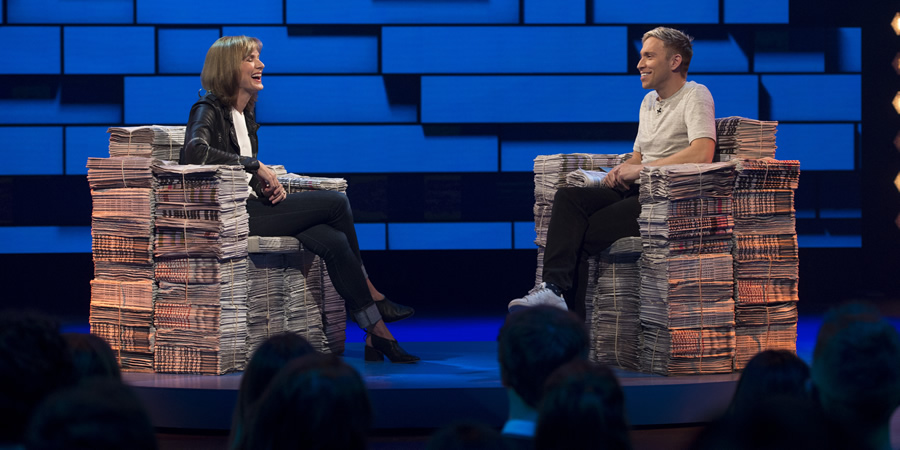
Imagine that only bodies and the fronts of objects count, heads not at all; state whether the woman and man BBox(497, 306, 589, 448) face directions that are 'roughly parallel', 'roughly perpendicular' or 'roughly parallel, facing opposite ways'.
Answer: roughly perpendicular

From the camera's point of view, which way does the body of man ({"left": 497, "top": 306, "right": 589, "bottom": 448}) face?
away from the camera

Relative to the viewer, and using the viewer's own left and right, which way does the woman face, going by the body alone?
facing to the right of the viewer

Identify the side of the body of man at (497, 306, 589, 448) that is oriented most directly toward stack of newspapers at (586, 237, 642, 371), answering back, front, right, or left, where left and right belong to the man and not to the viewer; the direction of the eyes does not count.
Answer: front

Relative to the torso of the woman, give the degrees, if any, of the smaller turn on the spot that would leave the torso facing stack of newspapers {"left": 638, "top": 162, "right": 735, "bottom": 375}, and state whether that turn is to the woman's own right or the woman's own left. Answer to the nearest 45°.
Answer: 0° — they already face it

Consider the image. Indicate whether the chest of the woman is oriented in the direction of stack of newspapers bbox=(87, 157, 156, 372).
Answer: no

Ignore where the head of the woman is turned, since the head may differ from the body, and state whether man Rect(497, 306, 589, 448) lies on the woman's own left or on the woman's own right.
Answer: on the woman's own right

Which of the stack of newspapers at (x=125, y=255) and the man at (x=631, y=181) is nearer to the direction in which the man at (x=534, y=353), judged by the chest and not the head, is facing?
the man

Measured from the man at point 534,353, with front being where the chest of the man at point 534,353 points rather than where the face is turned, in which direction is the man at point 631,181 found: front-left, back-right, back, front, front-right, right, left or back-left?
front

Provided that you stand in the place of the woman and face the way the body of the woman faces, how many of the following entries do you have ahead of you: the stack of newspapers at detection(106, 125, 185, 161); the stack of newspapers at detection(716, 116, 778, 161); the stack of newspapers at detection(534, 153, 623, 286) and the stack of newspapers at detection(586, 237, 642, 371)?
3

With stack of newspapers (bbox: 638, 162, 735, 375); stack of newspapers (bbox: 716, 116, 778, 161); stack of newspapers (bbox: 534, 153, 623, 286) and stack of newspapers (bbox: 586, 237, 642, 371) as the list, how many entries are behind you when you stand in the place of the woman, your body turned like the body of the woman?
0

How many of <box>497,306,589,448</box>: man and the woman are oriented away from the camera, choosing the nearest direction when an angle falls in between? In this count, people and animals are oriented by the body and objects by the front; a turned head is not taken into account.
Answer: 1

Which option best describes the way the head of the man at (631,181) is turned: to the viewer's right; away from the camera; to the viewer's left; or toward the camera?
to the viewer's left

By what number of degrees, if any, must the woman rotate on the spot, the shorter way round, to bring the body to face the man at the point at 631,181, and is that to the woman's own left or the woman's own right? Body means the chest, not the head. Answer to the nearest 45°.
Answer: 0° — they already face them

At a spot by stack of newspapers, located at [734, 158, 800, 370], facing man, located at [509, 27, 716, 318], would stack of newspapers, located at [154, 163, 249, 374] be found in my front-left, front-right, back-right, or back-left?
front-left

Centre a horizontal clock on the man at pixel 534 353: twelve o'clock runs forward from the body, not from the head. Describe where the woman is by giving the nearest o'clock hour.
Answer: The woman is roughly at 11 o'clock from the man.

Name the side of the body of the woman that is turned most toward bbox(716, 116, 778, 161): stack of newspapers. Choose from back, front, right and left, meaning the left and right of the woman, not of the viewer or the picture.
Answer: front

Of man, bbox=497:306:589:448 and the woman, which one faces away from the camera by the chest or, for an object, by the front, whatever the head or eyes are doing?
the man
